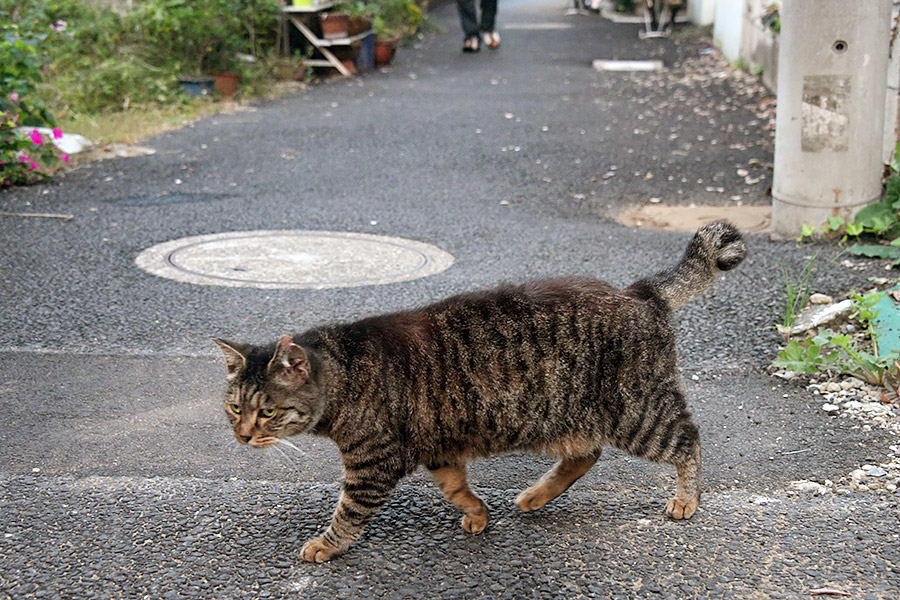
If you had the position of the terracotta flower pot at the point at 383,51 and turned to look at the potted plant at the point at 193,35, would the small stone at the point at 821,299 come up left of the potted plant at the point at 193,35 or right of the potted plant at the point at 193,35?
left

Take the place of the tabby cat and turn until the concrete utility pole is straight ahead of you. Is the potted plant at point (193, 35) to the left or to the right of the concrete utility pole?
left

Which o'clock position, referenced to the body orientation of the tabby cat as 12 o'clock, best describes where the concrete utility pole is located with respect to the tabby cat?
The concrete utility pole is roughly at 4 o'clock from the tabby cat.

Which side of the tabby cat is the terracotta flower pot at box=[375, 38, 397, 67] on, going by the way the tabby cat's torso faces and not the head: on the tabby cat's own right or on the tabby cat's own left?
on the tabby cat's own right

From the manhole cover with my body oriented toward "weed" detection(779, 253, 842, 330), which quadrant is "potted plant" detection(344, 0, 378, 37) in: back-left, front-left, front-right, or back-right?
back-left

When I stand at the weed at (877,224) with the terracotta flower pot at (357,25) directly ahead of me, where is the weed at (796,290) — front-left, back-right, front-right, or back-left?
back-left

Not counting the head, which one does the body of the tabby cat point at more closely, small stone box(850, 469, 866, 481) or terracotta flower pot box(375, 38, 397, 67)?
the terracotta flower pot

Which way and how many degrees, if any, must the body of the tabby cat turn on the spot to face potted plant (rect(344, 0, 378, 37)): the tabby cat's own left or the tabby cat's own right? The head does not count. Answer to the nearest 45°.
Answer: approximately 90° to the tabby cat's own right

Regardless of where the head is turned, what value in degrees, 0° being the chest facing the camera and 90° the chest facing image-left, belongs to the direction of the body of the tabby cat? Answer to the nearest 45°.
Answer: approximately 90°

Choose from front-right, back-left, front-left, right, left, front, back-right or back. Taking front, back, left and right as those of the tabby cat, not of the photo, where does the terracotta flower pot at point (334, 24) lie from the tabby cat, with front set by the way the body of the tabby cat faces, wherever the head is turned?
right

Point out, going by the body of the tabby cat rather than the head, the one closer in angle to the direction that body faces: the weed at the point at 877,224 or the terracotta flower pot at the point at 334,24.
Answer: the terracotta flower pot

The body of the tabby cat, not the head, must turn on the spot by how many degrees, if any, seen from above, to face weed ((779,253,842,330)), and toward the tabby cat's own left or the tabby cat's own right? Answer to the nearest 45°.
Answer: approximately 135° to the tabby cat's own right
